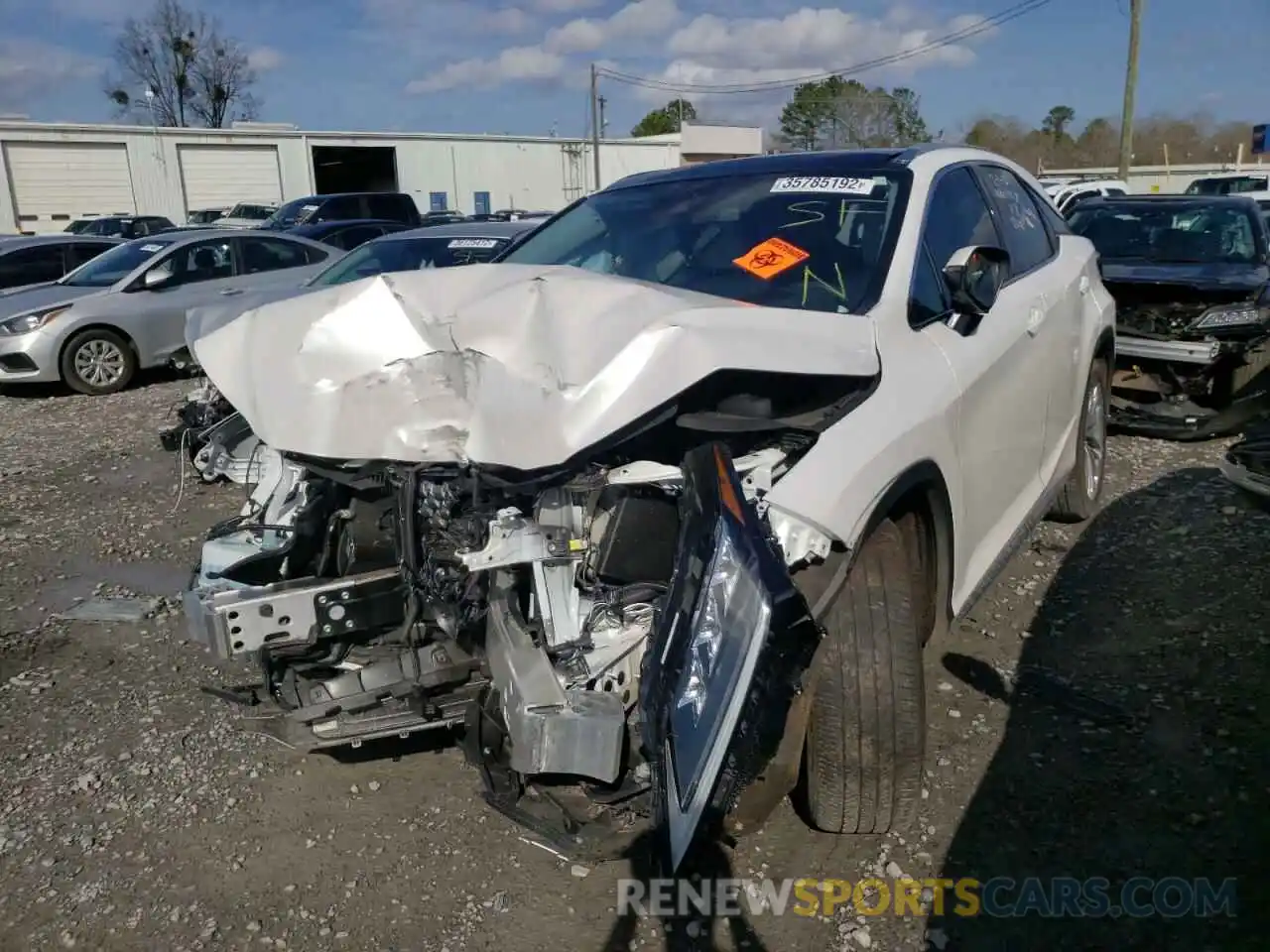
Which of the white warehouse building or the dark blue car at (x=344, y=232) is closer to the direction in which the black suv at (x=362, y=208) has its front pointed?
the dark blue car

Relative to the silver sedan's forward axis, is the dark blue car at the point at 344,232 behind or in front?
behind

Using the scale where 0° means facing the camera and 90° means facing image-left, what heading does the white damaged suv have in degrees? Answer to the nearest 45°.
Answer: approximately 45°

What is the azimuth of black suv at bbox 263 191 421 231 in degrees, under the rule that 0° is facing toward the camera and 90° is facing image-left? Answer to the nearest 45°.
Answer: approximately 45°

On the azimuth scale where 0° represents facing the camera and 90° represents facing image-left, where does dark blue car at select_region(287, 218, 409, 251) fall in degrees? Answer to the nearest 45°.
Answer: approximately 45°

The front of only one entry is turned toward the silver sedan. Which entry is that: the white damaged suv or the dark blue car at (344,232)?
the dark blue car

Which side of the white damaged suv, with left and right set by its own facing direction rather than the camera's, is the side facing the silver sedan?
right

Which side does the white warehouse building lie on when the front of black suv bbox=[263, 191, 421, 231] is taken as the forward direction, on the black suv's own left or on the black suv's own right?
on the black suv's own right

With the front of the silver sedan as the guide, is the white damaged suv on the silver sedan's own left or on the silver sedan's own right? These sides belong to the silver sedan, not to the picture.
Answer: on the silver sedan's own left

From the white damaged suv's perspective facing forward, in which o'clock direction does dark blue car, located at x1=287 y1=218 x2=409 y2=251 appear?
The dark blue car is roughly at 4 o'clock from the white damaged suv.
